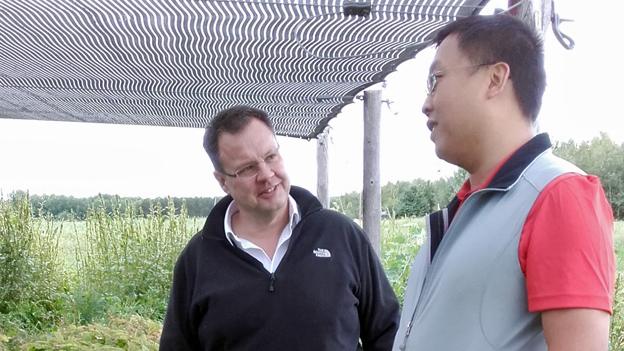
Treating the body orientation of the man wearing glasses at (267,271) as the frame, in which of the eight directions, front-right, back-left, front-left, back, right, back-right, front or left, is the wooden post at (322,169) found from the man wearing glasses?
back

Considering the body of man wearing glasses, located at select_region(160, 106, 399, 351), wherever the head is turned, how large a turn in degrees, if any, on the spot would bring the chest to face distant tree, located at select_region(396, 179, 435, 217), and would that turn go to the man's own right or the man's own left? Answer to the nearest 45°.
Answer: approximately 180°

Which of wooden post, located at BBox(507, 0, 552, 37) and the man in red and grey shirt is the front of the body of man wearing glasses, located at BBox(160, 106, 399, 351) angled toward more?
the man in red and grey shirt

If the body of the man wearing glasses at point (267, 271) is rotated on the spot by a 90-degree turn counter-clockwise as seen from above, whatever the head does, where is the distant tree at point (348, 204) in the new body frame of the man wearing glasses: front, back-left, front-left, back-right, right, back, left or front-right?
left

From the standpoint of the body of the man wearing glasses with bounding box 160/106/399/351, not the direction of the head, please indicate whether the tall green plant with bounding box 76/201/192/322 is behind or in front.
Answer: behind

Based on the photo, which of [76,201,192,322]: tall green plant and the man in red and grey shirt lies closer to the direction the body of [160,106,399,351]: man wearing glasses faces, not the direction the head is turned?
the man in red and grey shirt

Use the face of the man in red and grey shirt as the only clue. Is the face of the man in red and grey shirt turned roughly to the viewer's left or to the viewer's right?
to the viewer's left

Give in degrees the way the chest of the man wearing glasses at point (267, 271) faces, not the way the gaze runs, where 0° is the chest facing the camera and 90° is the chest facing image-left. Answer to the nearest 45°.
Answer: approximately 0°

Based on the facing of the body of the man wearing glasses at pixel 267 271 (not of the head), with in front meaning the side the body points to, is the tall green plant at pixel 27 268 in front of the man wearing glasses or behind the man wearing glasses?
behind

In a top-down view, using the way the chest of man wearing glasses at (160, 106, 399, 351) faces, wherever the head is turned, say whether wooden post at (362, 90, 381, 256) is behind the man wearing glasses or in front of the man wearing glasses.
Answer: behind

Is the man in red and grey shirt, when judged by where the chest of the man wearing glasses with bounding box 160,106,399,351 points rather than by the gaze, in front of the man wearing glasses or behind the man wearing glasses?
in front
